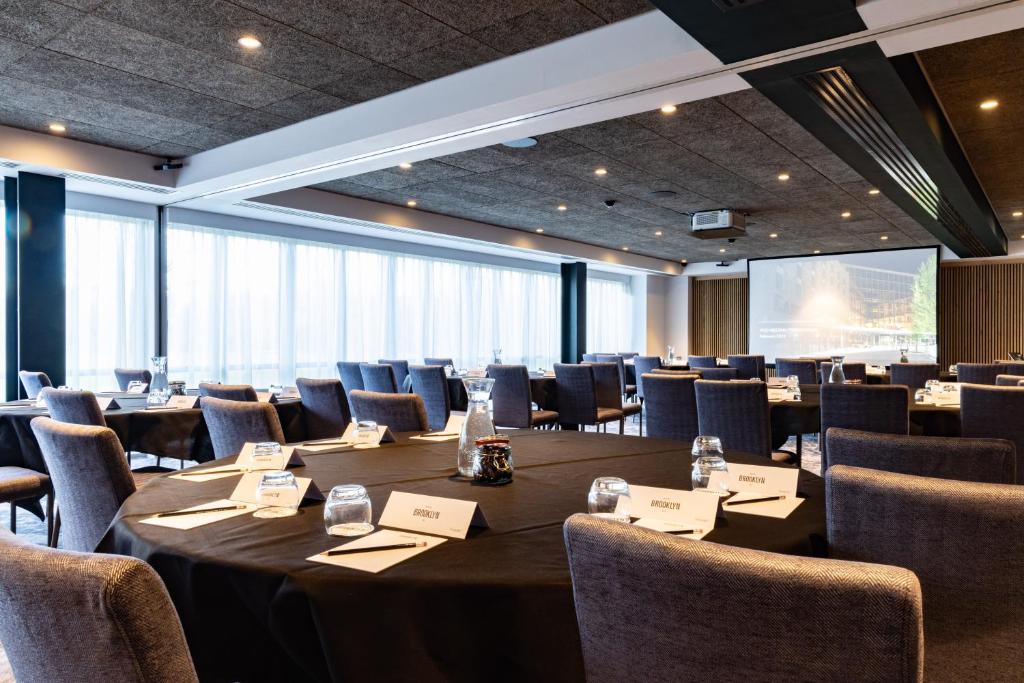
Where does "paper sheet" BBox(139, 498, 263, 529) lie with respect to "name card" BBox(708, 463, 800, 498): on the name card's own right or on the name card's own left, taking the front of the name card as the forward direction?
on the name card's own right

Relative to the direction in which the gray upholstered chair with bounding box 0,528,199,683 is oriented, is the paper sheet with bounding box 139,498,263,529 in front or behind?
in front

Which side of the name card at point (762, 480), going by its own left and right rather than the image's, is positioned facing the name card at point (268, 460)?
right

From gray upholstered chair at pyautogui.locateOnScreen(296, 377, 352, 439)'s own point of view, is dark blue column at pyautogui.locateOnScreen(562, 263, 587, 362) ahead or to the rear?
ahead

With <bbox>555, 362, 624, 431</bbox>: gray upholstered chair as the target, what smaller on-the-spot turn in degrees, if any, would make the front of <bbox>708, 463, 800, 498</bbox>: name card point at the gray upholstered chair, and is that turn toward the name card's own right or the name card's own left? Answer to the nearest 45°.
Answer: approximately 180°

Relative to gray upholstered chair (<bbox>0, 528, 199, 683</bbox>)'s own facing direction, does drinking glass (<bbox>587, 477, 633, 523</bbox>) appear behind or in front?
in front

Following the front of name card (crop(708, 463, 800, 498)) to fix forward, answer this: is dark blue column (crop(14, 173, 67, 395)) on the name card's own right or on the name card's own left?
on the name card's own right

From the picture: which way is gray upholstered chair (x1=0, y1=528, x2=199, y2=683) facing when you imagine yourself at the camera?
facing away from the viewer and to the right of the viewer

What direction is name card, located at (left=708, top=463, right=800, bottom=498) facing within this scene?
toward the camera

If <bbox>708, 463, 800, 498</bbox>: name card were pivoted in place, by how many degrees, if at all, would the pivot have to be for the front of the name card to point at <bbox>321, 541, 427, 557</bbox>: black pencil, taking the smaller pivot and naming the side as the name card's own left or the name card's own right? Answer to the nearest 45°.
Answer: approximately 45° to the name card's own right
